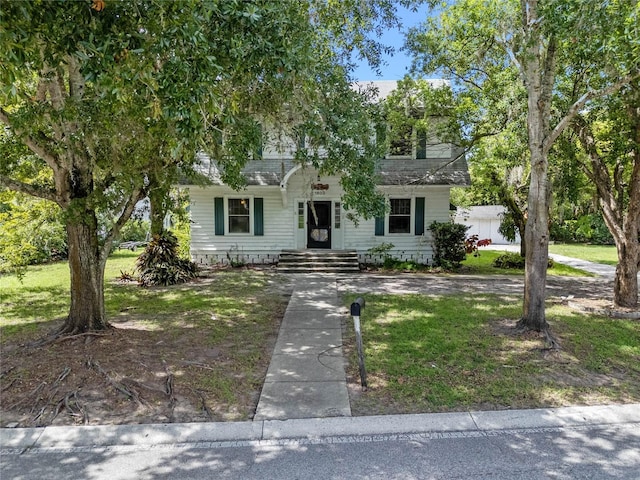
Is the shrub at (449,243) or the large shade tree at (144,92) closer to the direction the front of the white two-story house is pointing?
the large shade tree

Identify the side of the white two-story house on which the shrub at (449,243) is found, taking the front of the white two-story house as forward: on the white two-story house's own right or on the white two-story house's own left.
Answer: on the white two-story house's own left

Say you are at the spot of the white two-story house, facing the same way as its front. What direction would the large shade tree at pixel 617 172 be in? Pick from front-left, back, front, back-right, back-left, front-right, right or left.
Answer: front-left

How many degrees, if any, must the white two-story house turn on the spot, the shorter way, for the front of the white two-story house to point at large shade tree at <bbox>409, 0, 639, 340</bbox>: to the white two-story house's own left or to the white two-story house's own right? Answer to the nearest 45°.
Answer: approximately 45° to the white two-story house's own left

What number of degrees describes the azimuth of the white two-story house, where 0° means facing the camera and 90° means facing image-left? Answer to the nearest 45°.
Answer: approximately 0°

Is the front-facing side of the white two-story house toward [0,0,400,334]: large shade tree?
yes
